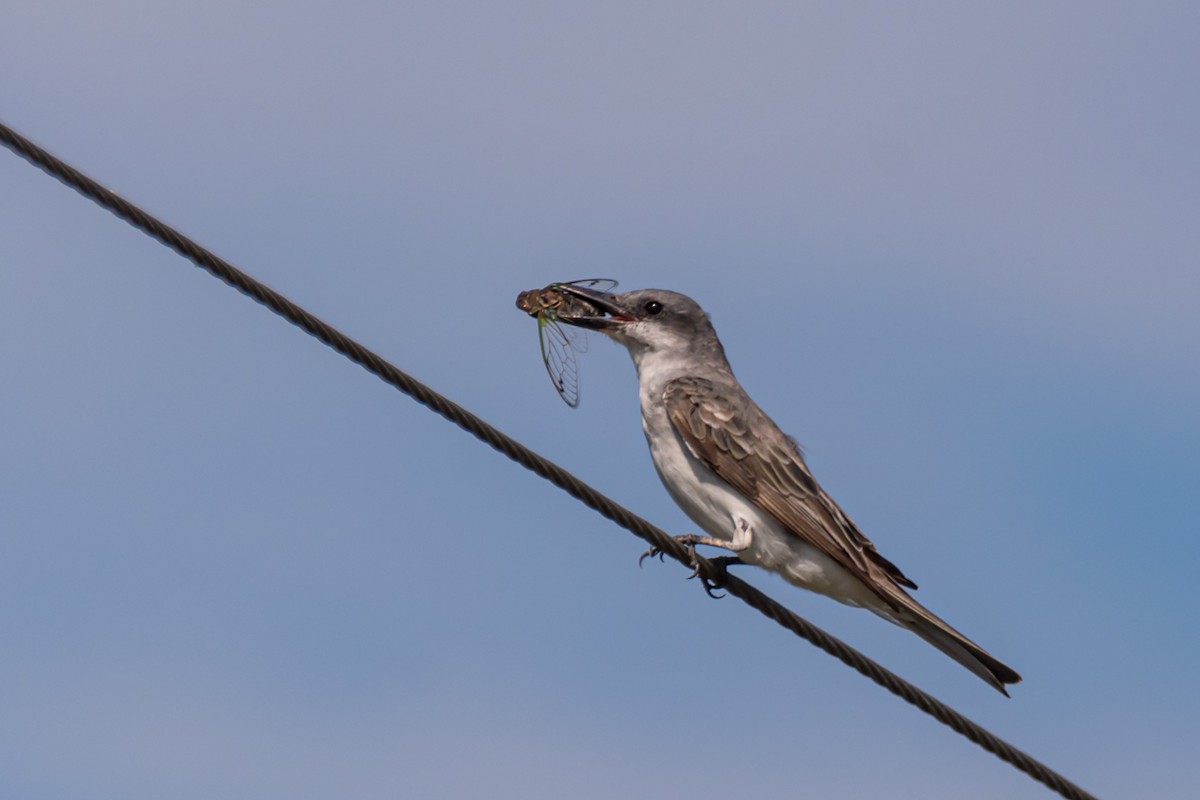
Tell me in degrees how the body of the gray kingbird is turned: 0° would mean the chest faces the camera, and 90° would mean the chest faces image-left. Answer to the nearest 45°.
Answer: approximately 90°
